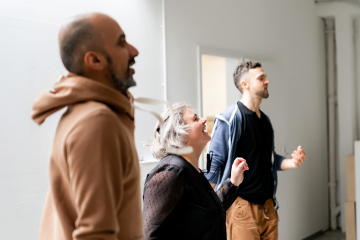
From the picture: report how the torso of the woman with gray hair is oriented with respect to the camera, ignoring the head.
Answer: to the viewer's right

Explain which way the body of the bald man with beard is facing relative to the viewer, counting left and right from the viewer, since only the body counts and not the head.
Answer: facing to the right of the viewer

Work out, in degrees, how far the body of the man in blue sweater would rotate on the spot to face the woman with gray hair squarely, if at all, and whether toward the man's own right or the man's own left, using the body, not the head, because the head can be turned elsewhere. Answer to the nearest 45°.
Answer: approximately 45° to the man's own right

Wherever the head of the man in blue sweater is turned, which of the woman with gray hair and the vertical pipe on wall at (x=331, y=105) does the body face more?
the woman with gray hair

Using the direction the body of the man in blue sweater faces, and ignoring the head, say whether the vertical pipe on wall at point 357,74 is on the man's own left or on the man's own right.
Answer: on the man's own left

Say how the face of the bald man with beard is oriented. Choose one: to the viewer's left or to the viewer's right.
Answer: to the viewer's right

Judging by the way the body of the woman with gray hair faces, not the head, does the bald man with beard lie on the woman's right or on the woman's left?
on the woman's right

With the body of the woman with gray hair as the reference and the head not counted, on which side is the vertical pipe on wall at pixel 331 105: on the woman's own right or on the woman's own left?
on the woman's own left

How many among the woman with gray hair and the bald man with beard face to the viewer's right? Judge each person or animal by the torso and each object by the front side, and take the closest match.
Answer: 2

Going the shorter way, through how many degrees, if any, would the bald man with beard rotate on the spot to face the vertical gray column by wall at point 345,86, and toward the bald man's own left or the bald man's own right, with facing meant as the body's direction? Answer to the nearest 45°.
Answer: approximately 45° to the bald man's own left

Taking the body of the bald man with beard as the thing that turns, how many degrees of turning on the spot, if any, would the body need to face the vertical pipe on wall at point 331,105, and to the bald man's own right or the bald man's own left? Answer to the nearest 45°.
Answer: approximately 45° to the bald man's own left
